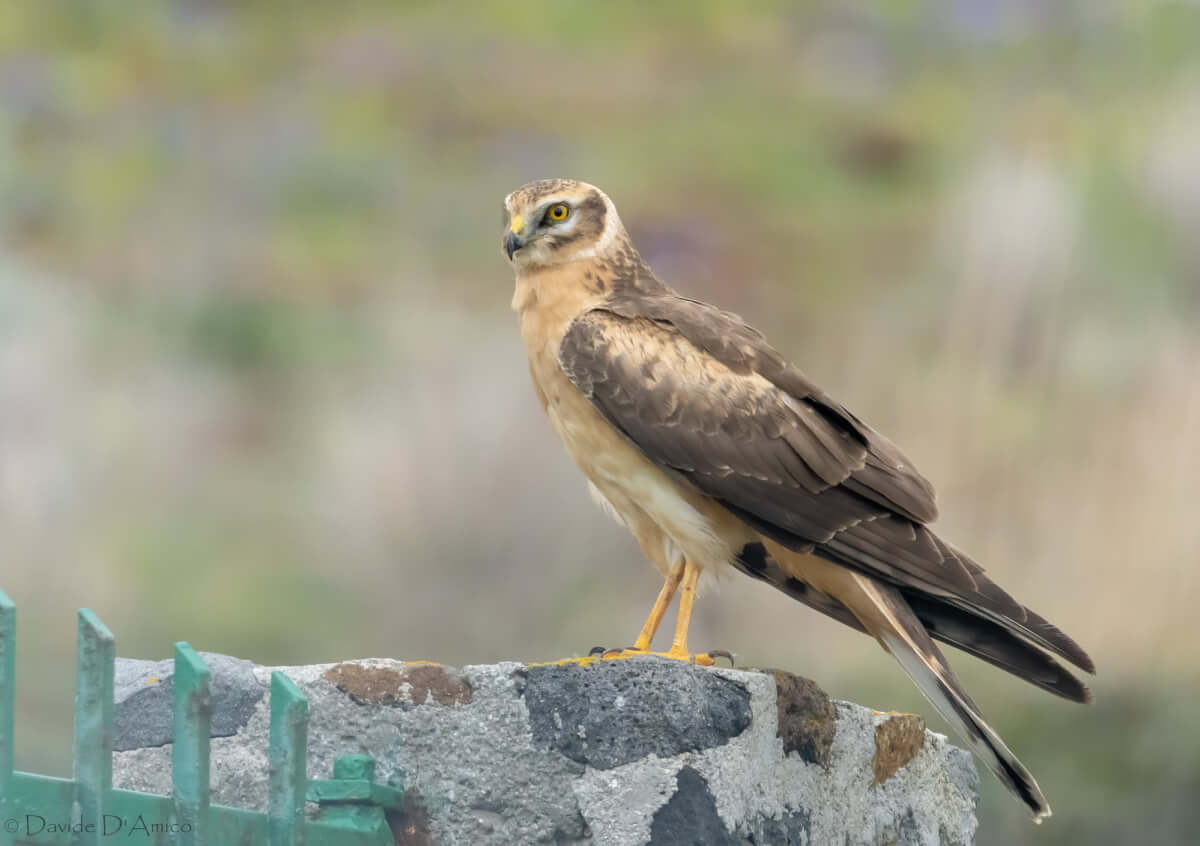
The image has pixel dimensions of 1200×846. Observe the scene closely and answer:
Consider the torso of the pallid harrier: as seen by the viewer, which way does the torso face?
to the viewer's left

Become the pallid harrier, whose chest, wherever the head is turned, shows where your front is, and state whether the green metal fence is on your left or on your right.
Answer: on your left

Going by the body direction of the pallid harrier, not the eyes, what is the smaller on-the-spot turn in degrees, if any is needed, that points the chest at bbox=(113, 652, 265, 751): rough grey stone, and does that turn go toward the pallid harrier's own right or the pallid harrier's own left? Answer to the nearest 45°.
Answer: approximately 45° to the pallid harrier's own left
